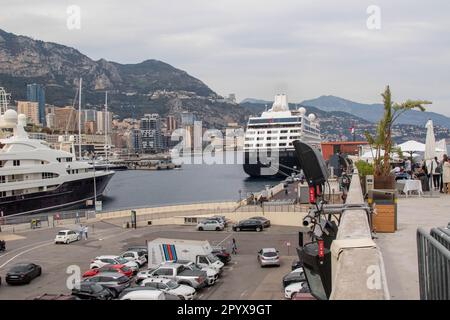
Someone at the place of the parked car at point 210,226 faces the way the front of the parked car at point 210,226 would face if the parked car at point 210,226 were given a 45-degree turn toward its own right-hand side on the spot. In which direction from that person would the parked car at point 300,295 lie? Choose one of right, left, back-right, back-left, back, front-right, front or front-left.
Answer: back-left

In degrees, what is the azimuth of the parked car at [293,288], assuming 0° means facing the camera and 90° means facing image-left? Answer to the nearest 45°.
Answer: approximately 45°

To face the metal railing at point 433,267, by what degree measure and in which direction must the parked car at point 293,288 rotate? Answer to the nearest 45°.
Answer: approximately 45° to its left

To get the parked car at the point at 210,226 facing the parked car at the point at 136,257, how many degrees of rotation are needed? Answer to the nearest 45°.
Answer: approximately 45° to its left
